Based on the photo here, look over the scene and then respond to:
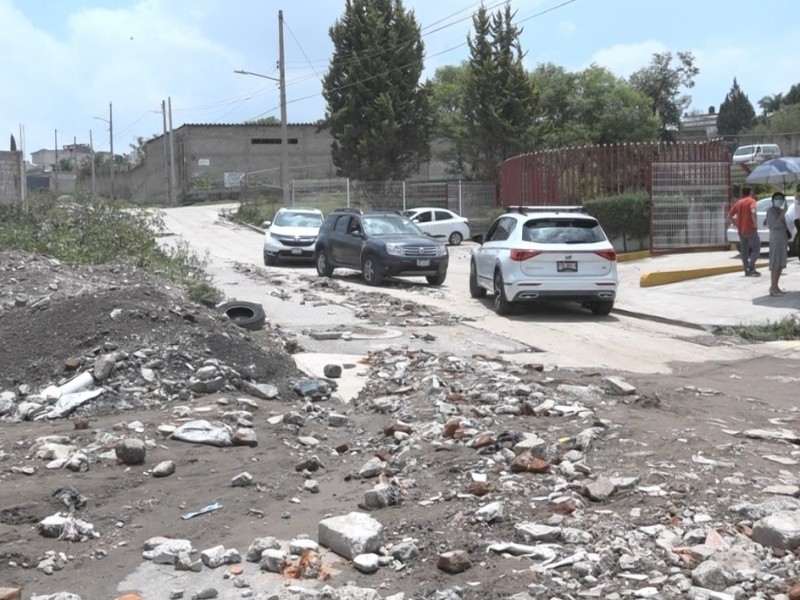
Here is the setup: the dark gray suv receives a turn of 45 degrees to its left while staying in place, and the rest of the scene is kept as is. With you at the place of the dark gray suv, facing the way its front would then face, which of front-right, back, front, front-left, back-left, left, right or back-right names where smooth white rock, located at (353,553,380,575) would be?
right

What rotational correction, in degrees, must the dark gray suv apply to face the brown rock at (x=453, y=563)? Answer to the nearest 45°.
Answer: approximately 45° to its right

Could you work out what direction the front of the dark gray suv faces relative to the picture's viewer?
facing the viewer and to the right of the viewer

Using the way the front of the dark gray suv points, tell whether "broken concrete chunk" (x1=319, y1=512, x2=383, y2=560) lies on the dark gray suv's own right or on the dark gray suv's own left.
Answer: on the dark gray suv's own right

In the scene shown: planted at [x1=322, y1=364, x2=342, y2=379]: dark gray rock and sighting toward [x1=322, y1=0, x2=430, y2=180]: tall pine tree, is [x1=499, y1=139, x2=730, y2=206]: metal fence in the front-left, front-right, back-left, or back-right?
front-right

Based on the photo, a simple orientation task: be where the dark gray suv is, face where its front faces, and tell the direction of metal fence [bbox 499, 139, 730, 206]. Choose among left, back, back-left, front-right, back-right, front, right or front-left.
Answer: left

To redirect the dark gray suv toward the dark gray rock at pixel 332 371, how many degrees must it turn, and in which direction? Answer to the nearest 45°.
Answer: approximately 45° to its right

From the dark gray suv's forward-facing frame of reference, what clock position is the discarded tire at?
The discarded tire is roughly at 2 o'clock from the dark gray suv.

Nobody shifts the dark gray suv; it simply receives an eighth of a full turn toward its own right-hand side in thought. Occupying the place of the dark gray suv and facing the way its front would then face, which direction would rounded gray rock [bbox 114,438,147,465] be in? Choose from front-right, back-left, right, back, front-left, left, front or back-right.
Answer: front

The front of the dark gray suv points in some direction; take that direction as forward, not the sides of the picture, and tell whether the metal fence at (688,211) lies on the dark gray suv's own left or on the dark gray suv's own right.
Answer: on the dark gray suv's own left

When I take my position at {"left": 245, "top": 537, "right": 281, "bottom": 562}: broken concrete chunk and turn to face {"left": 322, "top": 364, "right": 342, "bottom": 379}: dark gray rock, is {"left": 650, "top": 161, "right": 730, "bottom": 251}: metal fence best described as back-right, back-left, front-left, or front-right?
front-right

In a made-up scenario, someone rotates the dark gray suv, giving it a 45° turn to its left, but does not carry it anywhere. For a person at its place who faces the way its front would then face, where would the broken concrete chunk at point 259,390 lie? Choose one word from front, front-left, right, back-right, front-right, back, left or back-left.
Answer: right

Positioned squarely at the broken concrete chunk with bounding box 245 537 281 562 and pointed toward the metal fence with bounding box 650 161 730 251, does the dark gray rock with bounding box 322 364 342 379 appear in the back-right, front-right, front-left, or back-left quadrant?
front-left

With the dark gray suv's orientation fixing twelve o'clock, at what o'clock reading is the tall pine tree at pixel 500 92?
The tall pine tree is roughly at 8 o'clock from the dark gray suv.

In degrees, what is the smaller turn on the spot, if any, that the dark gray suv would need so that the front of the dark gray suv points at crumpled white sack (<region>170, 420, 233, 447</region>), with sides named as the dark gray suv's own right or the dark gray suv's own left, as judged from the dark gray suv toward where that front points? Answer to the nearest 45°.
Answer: approximately 45° to the dark gray suv's own right

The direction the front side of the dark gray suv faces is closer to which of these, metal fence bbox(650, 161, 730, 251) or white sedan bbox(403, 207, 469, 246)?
the metal fence

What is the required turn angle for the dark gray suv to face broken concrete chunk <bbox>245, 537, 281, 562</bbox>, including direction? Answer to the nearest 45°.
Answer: approximately 45° to its right
